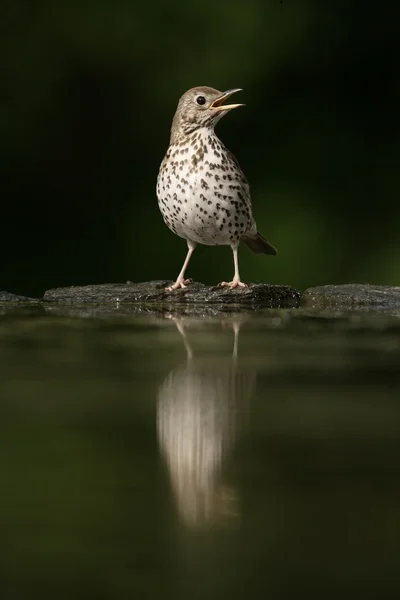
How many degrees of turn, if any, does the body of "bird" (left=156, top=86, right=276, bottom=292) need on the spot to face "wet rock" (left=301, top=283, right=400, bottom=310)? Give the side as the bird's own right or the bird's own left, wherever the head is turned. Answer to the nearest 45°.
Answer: approximately 135° to the bird's own left

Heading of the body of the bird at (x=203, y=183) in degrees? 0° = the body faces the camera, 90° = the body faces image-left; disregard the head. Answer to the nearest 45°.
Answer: approximately 45°
